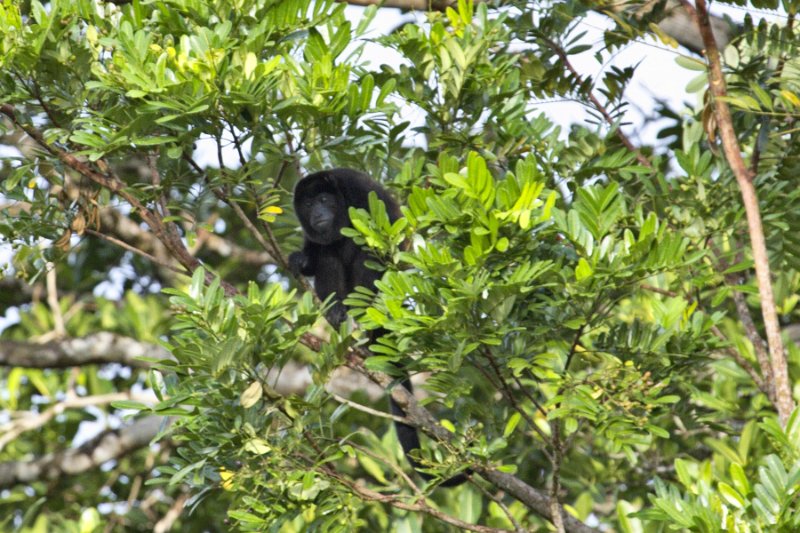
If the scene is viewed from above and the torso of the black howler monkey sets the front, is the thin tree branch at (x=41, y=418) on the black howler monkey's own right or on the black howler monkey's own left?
on the black howler monkey's own right

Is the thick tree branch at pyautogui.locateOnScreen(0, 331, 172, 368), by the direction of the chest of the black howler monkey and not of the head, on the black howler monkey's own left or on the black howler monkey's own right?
on the black howler monkey's own right

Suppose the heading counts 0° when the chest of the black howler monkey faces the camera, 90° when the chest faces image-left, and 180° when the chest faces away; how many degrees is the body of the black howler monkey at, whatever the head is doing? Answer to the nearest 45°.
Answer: approximately 0°
